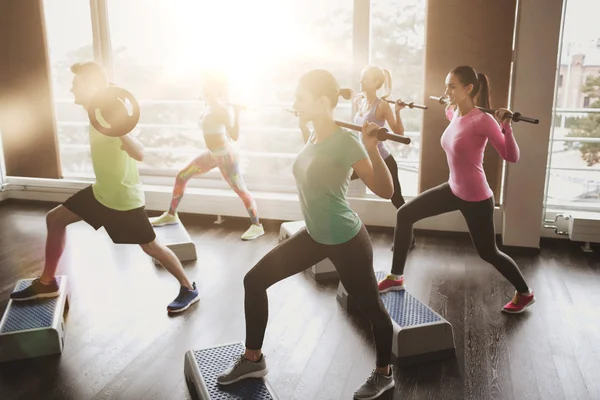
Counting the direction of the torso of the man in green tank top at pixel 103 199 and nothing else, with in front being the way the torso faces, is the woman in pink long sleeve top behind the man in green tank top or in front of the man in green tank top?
behind

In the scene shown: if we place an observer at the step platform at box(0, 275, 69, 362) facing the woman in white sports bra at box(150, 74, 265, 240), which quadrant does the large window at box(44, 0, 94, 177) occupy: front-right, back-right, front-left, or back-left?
front-left

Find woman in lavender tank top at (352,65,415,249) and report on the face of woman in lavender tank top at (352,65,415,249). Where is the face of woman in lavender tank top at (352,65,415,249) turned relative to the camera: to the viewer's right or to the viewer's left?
to the viewer's left

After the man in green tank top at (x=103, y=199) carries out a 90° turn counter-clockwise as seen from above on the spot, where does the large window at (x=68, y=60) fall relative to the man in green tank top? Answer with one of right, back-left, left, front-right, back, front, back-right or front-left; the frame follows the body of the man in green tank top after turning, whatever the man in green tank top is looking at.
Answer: back

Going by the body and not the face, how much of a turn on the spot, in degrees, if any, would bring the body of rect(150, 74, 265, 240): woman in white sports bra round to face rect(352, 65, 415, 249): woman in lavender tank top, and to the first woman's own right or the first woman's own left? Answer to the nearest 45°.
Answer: approximately 135° to the first woman's own left

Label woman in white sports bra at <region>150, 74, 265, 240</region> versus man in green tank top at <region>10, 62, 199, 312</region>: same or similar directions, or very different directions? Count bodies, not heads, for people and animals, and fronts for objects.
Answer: same or similar directions

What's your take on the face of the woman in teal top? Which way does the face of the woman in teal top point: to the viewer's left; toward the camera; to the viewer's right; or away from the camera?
to the viewer's left

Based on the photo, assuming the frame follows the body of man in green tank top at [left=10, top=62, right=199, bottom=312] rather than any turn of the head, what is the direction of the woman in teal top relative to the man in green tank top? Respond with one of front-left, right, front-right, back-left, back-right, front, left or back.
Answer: back-left

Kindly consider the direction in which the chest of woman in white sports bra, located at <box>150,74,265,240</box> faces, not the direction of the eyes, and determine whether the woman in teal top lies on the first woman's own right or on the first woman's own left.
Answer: on the first woman's own left

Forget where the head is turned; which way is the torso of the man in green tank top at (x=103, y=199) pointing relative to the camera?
to the viewer's left

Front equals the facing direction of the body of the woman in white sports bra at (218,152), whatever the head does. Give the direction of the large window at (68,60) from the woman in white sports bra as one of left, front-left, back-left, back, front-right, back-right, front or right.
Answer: front-right

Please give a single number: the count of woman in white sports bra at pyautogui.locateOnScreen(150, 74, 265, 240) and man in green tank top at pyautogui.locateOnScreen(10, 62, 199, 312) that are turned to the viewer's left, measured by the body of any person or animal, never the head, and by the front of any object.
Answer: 2

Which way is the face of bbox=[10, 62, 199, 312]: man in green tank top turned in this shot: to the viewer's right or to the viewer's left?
to the viewer's left

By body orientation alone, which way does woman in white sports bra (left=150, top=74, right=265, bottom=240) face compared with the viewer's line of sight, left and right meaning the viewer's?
facing to the left of the viewer

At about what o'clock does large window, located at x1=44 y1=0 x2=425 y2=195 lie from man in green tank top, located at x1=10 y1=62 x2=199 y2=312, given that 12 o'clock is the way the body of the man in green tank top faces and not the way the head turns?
The large window is roughly at 4 o'clock from the man in green tank top.
